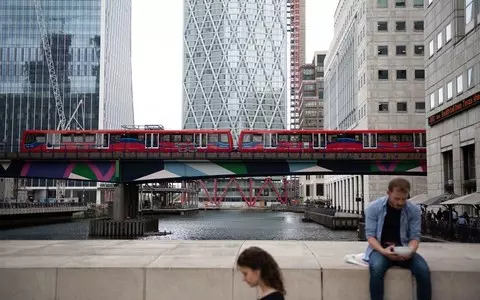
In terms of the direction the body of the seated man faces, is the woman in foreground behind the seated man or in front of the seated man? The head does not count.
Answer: in front

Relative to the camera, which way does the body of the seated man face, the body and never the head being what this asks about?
toward the camera
